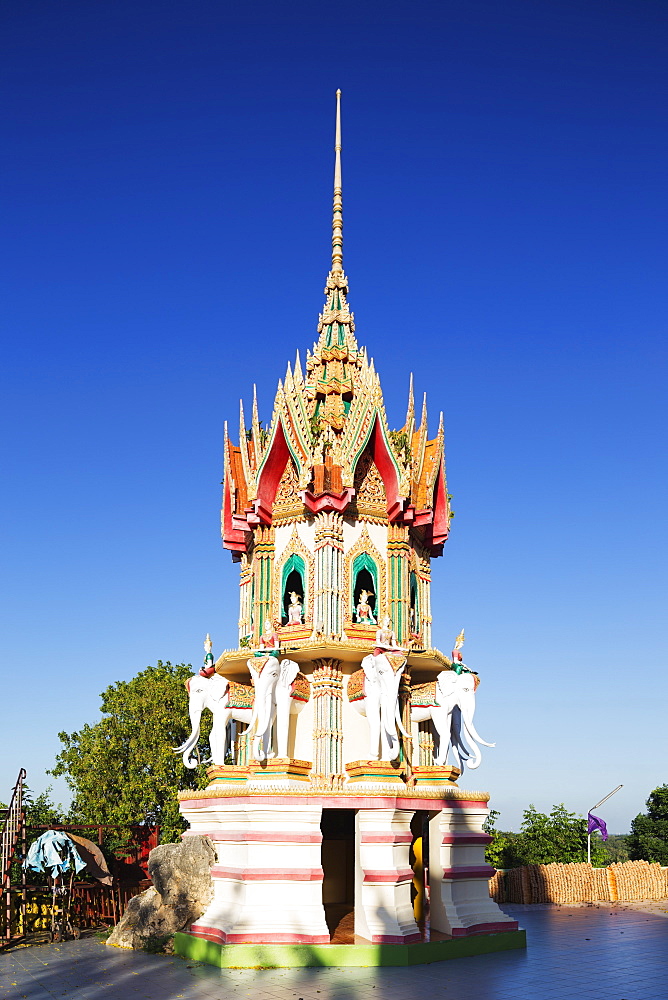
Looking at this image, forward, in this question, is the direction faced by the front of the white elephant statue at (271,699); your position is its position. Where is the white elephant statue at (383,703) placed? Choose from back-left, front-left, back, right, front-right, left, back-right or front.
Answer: back-left

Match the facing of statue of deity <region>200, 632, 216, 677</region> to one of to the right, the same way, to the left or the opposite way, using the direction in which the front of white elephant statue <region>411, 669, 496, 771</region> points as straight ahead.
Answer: the opposite way

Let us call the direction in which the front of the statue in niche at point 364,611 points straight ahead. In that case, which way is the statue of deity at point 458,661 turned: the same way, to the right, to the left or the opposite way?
to the left

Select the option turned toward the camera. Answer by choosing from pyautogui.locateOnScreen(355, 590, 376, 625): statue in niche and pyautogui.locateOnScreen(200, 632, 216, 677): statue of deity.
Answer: the statue in niche

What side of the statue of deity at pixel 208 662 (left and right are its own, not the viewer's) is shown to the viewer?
left

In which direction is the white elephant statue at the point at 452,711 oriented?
to the viewer's right

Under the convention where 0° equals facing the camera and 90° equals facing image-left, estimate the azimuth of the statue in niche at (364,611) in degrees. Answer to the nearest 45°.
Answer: approximately 0°

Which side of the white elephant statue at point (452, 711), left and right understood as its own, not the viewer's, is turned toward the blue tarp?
back

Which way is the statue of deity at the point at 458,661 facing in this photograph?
to the viewer's right

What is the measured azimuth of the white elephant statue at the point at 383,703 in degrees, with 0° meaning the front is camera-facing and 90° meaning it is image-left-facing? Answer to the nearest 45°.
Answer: approximately 315°

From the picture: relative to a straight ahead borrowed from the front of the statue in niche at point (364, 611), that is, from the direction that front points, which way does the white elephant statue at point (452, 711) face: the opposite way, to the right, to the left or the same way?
to the left

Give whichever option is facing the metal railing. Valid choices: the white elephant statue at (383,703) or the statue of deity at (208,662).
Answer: the statue of deity

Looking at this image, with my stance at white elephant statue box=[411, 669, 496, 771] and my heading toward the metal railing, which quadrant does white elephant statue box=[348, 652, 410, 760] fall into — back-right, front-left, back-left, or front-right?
front-left

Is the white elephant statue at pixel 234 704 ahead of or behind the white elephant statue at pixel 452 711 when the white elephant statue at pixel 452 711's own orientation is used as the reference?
behind

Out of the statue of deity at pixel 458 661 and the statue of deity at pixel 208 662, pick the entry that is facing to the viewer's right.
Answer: the statue of deity at pixel 458 661

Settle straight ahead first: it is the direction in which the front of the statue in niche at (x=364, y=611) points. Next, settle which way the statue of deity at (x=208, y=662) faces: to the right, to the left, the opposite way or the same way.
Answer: to the right

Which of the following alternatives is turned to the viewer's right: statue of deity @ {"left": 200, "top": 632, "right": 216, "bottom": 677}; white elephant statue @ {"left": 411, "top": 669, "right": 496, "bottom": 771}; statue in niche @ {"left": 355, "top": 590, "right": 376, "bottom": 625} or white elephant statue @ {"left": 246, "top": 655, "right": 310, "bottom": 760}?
white elephant statue @ {"left": 411, "top": 669, "right": 496, "bottom": 771}

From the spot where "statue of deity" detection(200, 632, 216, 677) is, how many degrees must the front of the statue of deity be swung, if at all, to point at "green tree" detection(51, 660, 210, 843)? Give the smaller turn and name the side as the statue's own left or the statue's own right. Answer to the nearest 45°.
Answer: approximately 90° to the statue's own right

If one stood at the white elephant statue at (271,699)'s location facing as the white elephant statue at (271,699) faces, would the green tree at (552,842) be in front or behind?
behind
